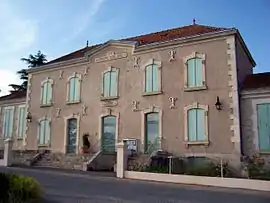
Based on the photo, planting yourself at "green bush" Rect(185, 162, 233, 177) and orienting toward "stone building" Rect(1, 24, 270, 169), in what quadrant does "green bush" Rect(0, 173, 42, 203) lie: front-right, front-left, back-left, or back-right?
back-left

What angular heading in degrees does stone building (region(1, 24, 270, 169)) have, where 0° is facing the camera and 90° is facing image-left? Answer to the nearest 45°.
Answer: approximately 45°

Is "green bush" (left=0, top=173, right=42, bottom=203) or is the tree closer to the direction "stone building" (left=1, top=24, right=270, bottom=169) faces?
the green bush

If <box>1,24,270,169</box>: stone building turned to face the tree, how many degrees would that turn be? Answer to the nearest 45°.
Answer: approximately 90° to its right

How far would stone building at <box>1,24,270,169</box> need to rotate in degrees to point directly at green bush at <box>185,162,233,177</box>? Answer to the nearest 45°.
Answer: approximately 90° to its left

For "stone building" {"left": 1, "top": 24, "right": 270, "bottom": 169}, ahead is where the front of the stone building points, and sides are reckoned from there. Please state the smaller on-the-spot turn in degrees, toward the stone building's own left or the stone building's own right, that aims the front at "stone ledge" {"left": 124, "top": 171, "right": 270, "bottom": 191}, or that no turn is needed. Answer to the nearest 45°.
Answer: approximately 45° to the stone building's own left
